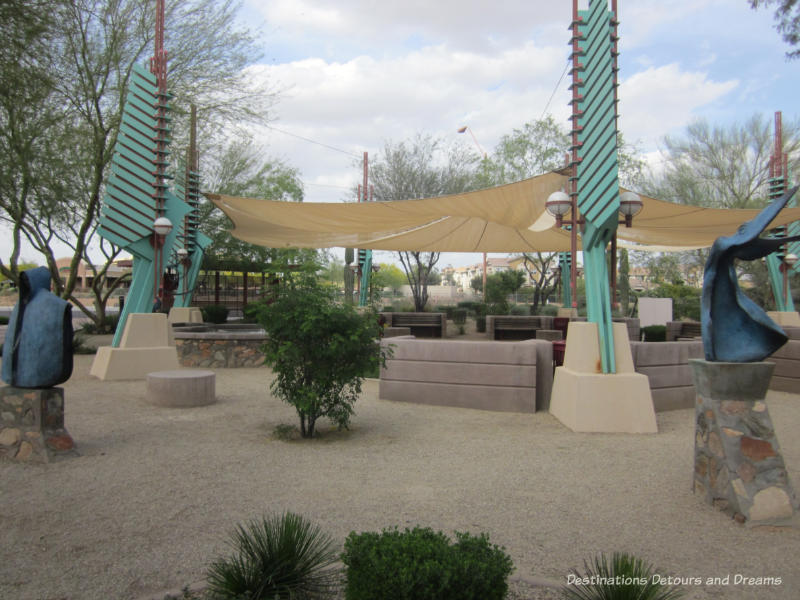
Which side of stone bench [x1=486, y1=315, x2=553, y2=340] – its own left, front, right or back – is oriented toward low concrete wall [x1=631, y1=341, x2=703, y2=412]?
front

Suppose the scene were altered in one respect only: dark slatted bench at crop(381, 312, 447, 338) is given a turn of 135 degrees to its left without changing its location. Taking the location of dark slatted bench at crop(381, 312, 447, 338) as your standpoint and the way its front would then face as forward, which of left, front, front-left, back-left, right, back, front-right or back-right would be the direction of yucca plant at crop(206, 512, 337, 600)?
back-right

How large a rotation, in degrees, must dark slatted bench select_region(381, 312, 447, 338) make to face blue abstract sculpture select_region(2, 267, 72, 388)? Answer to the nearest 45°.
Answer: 0° — it already faces it

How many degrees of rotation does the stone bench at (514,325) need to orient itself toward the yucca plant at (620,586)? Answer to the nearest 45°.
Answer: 0° — it already faces it

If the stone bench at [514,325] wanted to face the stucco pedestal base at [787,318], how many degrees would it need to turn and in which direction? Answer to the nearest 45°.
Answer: approximately 90° to its left

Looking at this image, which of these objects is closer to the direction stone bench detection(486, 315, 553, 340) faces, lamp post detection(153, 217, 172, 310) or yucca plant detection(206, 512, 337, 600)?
the yucca plant

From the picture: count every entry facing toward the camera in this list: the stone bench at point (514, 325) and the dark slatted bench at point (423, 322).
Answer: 2

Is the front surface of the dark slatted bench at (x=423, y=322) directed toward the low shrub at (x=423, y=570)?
yes

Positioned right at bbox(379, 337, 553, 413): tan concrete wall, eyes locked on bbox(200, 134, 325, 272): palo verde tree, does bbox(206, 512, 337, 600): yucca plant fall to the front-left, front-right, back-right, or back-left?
back-left

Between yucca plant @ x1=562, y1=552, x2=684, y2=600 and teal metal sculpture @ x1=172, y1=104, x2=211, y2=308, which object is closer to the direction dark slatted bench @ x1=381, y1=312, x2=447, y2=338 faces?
the yucca plant

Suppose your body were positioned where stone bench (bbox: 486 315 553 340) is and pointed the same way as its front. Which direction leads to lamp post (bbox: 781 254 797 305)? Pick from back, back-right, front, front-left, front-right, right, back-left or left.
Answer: left

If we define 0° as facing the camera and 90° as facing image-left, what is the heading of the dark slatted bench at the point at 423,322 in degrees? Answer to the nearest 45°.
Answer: approximately 0°

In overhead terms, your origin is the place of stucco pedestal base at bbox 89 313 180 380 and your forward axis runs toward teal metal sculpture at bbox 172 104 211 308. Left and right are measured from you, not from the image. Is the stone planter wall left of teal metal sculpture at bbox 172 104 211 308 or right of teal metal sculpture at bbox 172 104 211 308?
right

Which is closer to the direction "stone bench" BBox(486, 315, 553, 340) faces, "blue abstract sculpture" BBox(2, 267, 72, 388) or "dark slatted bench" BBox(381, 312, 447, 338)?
the blue abstract sculpture

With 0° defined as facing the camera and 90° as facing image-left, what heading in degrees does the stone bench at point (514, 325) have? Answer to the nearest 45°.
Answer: approximately 0°
